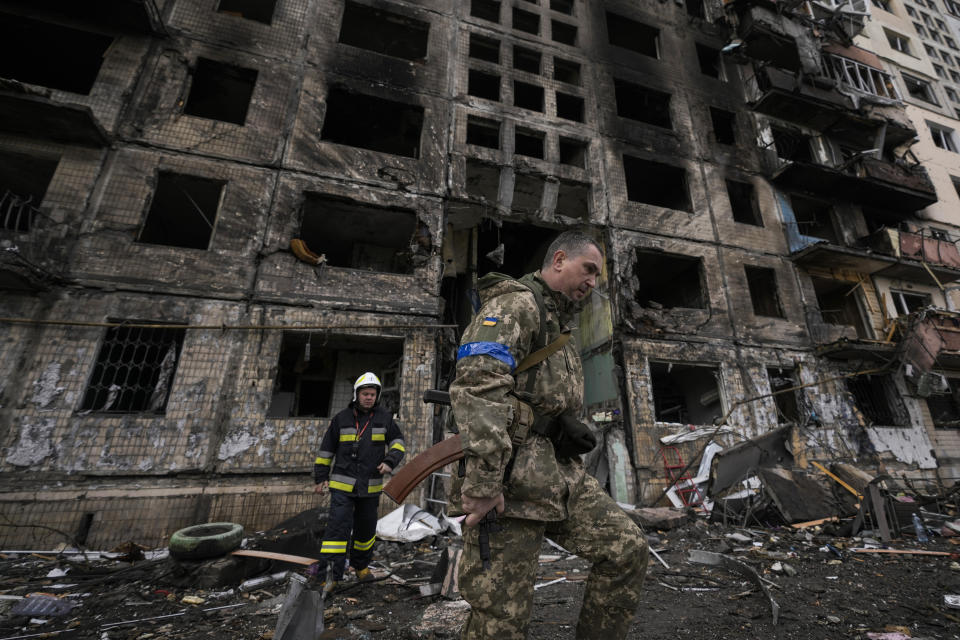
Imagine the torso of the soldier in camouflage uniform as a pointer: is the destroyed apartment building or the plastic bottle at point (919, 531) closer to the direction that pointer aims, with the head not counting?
the plastic bottle

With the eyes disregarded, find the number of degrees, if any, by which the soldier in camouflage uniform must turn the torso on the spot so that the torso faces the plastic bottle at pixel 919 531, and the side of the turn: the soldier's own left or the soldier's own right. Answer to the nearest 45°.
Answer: approximately 45° to the soldier's own left

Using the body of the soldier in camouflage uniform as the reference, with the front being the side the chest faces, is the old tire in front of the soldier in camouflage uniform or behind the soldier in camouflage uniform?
behind

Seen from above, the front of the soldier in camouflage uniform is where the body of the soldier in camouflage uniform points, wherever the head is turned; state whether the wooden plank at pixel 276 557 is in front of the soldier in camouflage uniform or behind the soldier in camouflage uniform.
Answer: behind

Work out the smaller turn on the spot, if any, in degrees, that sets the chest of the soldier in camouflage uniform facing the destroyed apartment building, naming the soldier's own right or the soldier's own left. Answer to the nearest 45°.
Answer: approximately 135° to the soldier's own left

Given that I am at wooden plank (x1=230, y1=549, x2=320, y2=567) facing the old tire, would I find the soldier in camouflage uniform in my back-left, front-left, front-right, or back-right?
back-left

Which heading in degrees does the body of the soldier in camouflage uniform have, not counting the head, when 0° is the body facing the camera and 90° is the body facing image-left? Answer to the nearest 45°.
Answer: approximately 270°
